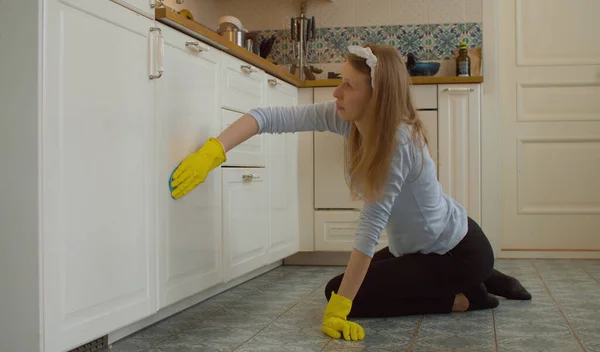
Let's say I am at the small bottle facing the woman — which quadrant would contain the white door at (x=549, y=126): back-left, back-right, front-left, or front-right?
back-left

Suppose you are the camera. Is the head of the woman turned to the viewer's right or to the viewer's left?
to the viewer's left

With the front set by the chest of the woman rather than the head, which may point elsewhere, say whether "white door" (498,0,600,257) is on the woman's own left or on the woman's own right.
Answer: on the woman's own right

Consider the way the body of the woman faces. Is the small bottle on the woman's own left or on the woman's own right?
on the woman's own right

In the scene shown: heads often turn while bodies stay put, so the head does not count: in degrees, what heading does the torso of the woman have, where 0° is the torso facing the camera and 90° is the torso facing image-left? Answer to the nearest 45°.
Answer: approximately 90°
